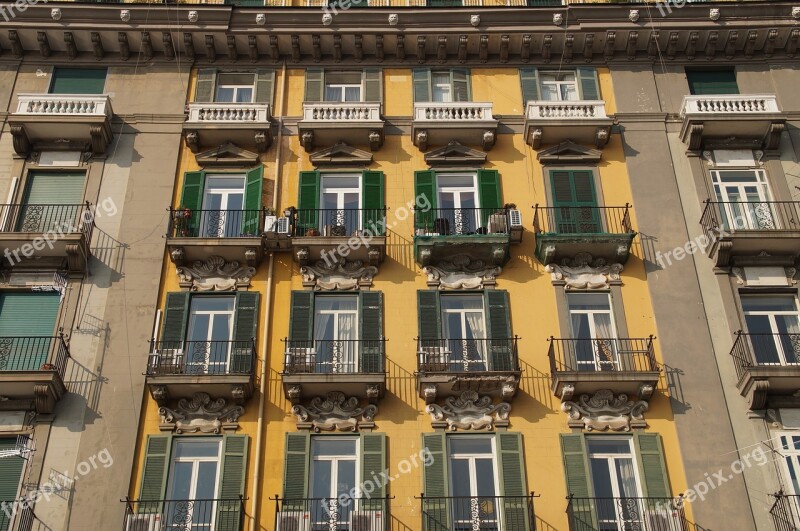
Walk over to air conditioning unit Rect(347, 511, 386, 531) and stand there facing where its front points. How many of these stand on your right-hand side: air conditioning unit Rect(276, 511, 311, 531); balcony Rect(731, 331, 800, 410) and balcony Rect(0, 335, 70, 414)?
2

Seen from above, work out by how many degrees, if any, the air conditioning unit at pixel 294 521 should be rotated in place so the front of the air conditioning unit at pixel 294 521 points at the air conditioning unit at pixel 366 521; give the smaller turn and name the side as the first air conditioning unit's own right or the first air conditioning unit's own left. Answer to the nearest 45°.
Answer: approximately 90° to the first air conditioning unit's own left

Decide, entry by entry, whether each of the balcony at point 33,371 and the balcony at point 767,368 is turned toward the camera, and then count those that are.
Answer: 2

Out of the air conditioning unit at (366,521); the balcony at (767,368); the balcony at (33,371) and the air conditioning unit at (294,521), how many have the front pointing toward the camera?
4

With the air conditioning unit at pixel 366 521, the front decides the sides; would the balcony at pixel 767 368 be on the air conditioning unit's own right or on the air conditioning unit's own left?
on the air conditioning unit's own left

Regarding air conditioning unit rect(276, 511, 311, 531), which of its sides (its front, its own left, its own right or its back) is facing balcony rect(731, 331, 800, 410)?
left

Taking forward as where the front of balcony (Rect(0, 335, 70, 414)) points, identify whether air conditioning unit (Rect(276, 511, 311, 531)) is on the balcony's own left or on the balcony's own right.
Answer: on the balcony's own left

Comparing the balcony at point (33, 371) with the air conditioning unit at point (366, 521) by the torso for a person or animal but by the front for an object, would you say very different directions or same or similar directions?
same or similar directions

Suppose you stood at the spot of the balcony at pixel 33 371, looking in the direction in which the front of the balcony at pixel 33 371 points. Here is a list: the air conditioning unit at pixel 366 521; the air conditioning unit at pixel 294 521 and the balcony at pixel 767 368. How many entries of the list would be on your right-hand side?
0

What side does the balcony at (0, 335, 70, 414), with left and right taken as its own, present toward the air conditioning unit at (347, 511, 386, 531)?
left

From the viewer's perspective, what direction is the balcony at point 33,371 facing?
toward the camera

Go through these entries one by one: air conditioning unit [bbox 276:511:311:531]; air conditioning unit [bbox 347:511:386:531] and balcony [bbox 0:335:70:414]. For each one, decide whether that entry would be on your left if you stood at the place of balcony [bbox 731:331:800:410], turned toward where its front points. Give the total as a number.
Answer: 0

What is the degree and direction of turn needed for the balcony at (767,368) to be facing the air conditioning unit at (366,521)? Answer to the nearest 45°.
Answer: approximately 45° to its right

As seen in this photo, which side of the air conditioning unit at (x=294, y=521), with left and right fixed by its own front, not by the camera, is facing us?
front

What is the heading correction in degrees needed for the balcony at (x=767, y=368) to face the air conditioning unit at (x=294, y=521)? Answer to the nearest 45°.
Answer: approximately 45° to its right

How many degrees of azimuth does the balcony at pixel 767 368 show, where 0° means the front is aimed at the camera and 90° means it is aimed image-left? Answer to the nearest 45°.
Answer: approximately 0°
